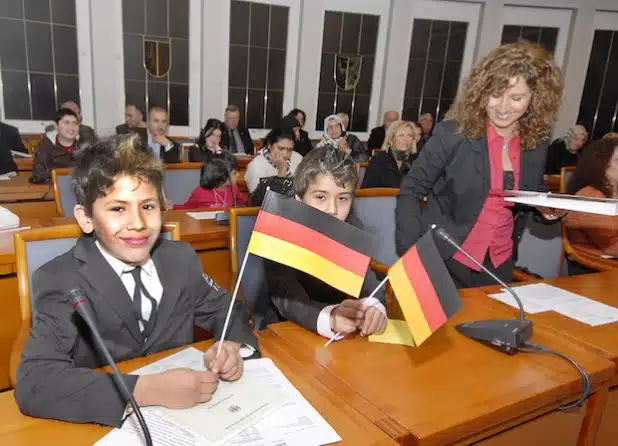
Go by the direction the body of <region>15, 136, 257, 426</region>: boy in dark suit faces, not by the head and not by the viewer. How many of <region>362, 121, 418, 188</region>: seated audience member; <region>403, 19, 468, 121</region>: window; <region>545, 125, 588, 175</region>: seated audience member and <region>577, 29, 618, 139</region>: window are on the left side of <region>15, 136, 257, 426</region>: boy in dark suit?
4

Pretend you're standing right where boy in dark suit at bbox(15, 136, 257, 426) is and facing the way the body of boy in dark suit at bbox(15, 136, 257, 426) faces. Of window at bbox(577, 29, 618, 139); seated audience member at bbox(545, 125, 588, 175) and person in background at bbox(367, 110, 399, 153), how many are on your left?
3

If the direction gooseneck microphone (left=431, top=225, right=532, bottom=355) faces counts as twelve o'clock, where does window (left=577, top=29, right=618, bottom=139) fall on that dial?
The window is roughly at 2 o'clock from the gooseneck microphone.

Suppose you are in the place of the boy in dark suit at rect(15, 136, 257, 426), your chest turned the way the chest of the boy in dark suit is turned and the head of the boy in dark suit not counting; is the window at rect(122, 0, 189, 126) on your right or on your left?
on your left

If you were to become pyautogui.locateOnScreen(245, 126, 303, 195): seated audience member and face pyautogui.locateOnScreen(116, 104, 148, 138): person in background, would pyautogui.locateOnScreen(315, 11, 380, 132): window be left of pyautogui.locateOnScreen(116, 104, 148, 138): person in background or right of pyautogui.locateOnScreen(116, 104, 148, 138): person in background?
right

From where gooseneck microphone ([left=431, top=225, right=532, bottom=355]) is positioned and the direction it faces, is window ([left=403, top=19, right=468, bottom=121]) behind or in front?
in front

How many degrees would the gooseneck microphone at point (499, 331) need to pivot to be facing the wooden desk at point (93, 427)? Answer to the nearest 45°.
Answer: approximately 90° to its left

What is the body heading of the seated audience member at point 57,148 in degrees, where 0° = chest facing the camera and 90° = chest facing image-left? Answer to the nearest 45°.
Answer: approximately 315°

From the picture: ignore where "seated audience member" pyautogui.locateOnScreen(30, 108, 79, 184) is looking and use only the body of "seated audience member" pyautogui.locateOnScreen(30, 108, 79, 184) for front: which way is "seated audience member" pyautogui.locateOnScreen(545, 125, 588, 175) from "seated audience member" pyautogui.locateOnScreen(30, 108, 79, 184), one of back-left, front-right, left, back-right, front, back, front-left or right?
front-left

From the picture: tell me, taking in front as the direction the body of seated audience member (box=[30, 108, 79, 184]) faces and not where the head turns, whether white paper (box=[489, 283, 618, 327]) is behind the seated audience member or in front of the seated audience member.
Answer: in front

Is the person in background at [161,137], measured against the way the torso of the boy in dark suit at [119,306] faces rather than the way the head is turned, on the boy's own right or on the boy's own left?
on the boy's own left

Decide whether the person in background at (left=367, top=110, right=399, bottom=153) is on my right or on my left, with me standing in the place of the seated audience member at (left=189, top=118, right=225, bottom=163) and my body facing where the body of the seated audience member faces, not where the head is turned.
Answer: on my left
